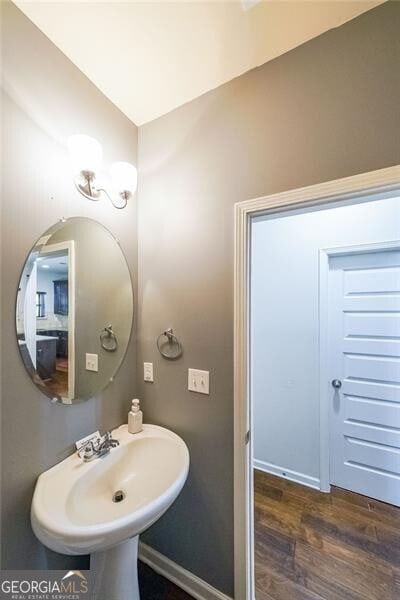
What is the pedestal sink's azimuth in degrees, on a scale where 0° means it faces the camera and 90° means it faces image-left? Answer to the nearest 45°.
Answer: approximately 315°

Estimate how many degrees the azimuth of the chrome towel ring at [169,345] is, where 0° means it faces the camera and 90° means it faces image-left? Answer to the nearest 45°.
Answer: approximately 45°

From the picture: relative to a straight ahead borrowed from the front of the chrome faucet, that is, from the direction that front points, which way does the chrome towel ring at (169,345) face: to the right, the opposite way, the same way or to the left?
to the right

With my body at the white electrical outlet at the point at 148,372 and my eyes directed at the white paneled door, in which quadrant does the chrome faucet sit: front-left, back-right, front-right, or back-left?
back-right

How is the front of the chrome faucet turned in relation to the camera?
facing the viewer and to the right of the viewer

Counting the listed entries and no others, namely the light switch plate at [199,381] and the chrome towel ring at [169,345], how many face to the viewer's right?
0

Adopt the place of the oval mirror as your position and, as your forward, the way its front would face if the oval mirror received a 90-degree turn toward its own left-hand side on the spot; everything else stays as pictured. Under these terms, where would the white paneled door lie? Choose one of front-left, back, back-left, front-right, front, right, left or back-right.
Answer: front-right
